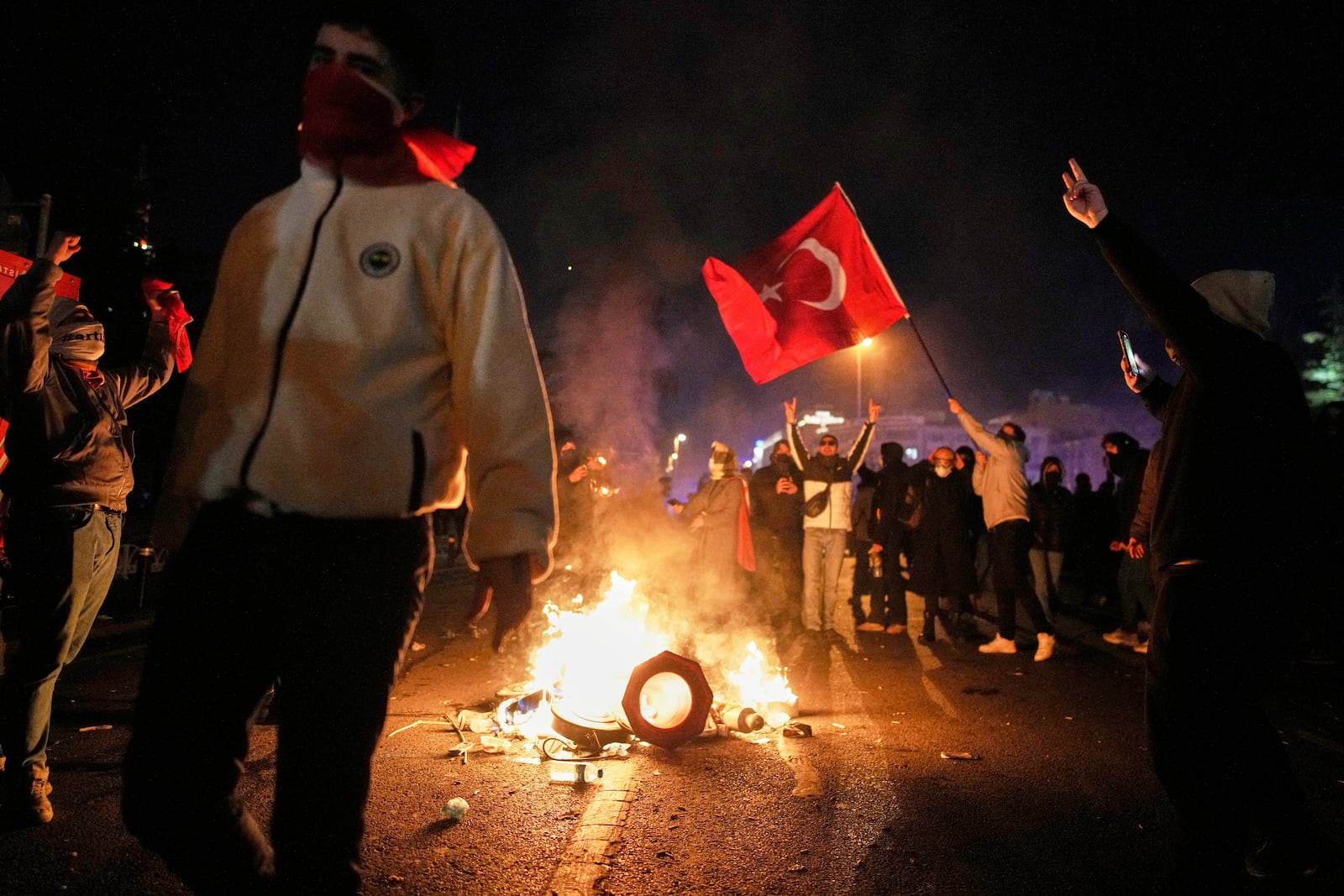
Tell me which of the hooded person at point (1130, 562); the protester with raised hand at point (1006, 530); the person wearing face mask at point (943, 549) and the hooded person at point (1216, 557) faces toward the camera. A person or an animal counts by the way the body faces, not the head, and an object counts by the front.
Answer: the person wearing face mask

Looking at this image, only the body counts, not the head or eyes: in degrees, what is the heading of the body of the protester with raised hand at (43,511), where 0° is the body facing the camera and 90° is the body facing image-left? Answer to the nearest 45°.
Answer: approximately 315°

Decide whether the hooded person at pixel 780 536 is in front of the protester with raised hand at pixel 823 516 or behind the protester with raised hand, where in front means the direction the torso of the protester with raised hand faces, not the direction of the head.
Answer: behind

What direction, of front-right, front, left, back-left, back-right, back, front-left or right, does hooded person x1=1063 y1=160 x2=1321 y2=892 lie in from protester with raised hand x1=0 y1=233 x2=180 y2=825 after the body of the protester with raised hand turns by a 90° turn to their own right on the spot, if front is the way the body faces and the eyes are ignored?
left

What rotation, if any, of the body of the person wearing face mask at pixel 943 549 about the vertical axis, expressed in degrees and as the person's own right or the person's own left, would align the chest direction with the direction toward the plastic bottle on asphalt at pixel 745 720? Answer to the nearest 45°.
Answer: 0° — they already face it

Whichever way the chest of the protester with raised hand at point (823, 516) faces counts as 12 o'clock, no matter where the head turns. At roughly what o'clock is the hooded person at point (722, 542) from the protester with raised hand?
The hooded person is roughly at 2 o'clock from the protester with raised hand.

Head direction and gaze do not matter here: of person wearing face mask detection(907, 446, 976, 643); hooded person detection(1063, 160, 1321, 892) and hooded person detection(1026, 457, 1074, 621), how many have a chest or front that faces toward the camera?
2

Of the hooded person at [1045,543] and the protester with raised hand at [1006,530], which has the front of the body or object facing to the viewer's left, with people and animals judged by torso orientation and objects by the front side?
the protester with raised hand

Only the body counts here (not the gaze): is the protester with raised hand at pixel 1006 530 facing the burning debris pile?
no

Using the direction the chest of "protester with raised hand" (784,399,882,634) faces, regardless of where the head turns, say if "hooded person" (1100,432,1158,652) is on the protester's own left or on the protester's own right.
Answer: on the protester's own left

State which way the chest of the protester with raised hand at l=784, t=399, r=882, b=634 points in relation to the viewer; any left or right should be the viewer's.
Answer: facing the viewer

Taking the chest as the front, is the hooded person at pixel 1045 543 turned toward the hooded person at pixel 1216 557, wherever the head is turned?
yes

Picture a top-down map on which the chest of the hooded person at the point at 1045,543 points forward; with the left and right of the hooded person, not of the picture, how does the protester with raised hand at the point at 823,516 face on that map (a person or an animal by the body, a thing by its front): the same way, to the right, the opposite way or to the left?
the same way

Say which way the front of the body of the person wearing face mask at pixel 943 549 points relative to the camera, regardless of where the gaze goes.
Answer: toward the camera
